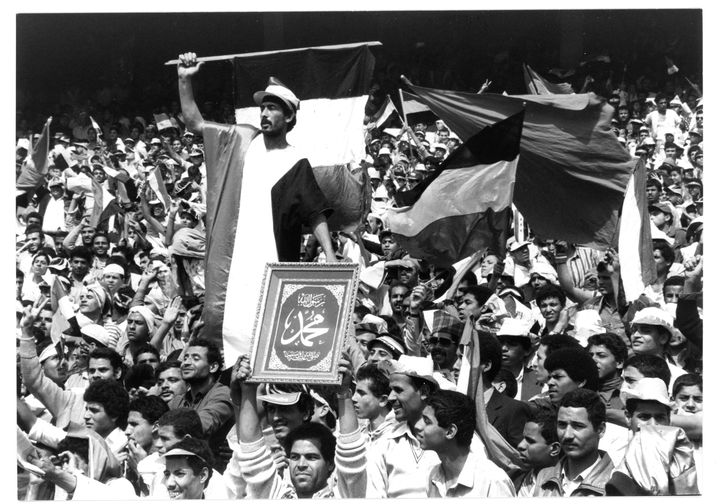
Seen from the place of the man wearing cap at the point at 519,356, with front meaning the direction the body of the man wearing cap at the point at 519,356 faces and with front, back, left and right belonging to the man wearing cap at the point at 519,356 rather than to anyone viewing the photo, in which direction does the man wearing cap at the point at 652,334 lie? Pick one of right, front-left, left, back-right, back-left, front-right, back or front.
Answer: back-left

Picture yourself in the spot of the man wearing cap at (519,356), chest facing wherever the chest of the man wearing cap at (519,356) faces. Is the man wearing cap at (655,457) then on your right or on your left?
on your left

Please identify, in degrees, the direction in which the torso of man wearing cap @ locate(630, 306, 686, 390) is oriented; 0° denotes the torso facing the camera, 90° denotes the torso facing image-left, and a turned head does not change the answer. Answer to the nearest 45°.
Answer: approximately 45°

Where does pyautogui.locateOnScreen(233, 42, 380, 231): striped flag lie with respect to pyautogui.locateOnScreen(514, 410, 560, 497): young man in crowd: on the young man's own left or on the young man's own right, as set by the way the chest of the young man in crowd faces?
on the young man's own right

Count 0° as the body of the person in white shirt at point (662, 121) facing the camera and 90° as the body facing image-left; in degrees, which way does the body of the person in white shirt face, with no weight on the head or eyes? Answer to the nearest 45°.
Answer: approximately 0°

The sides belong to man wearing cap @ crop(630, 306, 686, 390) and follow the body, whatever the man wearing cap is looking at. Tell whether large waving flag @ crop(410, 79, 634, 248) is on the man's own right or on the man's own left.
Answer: on the man's own right

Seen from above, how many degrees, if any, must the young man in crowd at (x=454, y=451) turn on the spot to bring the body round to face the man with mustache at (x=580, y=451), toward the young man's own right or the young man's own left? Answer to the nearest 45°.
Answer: approximately 135° to the young man's own left

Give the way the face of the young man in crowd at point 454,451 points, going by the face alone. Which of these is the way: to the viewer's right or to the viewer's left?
to the viewer's left

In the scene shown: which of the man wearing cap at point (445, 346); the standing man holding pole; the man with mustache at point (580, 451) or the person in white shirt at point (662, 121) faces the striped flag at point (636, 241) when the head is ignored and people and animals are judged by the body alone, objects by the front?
the person in white shirt at point (662, 121)

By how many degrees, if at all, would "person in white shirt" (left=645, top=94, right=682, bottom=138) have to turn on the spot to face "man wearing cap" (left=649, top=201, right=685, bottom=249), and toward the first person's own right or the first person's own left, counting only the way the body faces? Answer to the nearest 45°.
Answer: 0° — they already face them

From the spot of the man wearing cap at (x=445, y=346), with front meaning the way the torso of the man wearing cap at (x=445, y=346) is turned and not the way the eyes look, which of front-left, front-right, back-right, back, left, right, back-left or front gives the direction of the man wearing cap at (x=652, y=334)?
back-left
